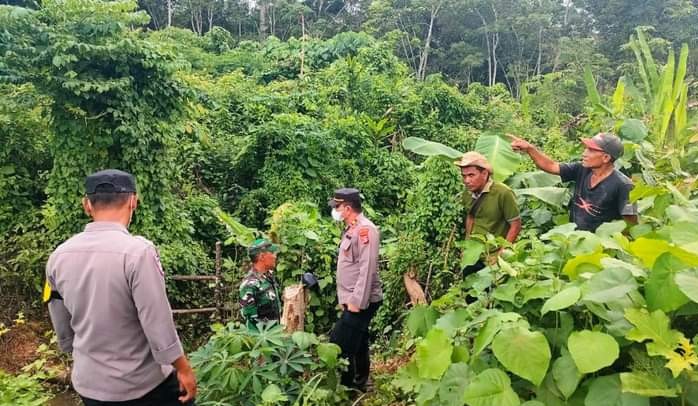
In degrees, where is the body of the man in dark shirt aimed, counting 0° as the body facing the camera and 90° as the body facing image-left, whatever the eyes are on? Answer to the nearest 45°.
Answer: approximately 45°

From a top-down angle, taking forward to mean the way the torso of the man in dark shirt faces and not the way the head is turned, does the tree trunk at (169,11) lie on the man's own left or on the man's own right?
on the man's own right

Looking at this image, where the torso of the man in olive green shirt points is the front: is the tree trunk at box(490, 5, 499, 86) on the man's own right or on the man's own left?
on the man's own right

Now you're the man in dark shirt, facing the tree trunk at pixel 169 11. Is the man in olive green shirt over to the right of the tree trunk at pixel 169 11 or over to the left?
left

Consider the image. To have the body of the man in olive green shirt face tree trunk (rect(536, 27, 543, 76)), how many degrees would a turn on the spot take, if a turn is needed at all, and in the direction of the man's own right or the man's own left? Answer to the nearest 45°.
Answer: approximately 135° to the man's own right

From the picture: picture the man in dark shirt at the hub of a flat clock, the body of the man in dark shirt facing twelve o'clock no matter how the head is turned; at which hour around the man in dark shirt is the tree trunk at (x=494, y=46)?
The tree trunk is roughly at 4 o'clock from the man in dark shirt.

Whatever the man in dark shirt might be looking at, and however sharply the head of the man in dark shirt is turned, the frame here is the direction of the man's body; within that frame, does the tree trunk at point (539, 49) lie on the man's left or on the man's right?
on the man's right

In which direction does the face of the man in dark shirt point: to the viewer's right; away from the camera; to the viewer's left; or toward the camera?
to the viewer's left

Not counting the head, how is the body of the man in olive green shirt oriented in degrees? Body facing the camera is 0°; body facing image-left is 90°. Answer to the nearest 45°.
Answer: approximately 45°

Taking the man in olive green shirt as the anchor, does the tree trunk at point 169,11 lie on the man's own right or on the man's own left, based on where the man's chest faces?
on the man's own right
